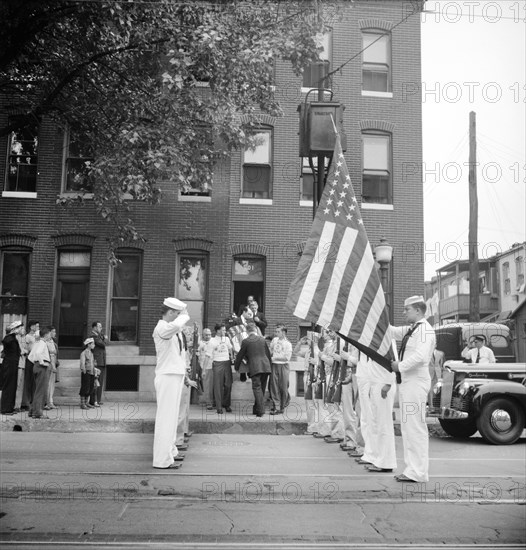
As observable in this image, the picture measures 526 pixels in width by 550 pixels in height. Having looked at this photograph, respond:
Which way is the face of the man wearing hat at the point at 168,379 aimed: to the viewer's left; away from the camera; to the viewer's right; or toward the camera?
to the viewer's right

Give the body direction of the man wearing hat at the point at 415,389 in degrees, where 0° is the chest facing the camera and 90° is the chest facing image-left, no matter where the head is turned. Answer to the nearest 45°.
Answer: approximately 90°

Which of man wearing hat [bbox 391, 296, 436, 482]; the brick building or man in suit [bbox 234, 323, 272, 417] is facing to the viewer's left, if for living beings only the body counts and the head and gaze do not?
the man wearing hat

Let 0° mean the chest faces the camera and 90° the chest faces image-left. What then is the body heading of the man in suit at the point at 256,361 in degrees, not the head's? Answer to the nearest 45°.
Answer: approximately 180°

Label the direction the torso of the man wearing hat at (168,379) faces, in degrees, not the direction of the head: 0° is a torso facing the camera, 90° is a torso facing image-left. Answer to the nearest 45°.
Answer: approximately 270°

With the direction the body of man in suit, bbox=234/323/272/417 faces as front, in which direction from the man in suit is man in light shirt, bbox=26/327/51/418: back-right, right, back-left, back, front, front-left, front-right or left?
left
